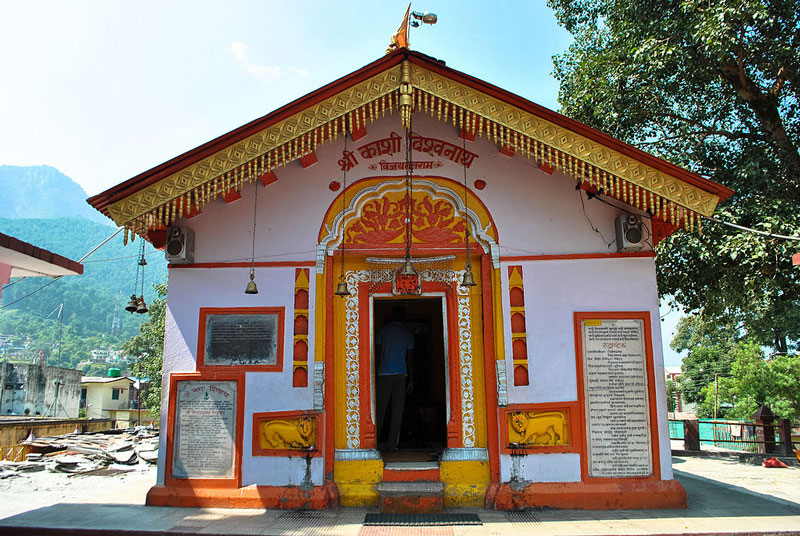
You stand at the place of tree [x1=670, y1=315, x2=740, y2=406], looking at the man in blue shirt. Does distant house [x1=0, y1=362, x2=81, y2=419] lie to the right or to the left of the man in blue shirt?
right

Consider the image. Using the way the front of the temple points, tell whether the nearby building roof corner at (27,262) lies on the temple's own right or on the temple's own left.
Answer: on the temple's own right

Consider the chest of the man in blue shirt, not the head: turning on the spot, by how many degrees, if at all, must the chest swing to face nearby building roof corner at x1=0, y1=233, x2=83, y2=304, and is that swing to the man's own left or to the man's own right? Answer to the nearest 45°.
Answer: approximately 90° to the man's own left

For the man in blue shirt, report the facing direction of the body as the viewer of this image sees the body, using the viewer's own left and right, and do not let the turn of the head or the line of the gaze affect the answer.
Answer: facing away from the viewer

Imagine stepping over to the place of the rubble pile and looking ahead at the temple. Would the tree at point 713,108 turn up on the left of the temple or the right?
left

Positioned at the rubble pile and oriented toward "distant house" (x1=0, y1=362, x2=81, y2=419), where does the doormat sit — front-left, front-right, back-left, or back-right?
back-right

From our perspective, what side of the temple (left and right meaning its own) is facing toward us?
front

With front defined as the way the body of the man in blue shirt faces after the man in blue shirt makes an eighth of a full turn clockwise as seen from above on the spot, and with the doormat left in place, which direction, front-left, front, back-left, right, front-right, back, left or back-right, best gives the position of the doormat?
back-right

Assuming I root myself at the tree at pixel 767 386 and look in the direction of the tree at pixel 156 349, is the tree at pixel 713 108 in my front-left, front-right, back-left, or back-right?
front-left
